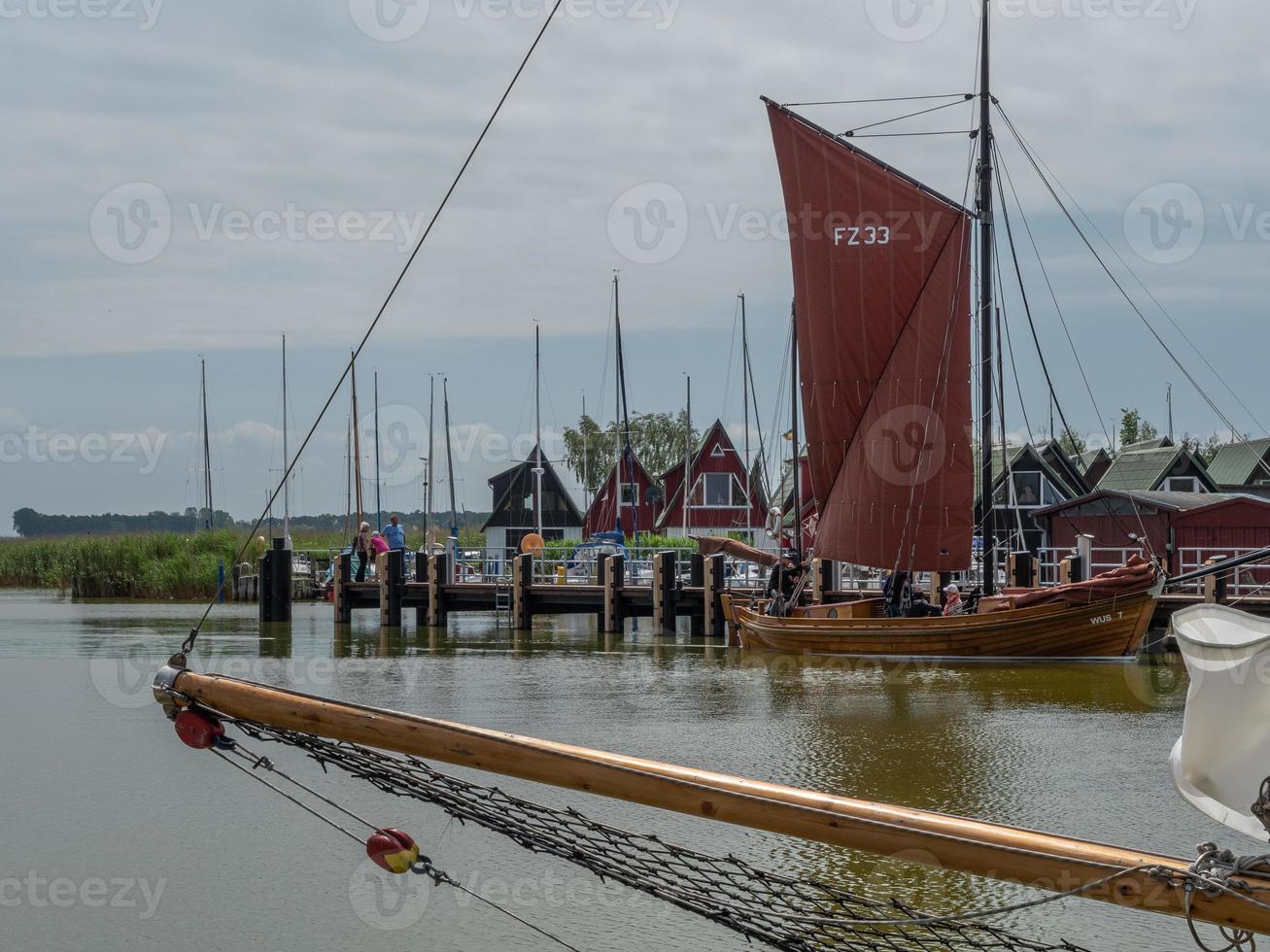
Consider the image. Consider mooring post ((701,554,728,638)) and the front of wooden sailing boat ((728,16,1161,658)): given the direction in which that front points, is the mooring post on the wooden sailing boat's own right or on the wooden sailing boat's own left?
on the wooden sailing boat's own left

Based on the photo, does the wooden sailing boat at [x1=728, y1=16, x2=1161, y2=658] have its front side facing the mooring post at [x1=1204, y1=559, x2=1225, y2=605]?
yes

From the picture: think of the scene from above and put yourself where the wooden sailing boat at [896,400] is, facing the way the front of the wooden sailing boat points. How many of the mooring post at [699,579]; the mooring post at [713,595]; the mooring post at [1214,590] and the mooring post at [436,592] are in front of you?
1

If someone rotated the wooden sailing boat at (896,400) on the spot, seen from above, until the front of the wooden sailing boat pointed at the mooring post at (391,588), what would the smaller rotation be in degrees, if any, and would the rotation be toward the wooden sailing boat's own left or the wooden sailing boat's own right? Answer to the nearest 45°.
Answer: approximately 135° to the wooden sailing boat's own left

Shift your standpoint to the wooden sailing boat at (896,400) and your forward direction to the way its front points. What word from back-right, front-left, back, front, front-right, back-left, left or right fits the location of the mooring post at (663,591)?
back-left

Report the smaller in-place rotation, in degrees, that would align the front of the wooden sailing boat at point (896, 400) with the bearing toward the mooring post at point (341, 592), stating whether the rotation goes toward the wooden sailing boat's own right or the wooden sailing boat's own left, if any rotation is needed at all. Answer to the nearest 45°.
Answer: approximately 135° to the wooden sailing boat's own left

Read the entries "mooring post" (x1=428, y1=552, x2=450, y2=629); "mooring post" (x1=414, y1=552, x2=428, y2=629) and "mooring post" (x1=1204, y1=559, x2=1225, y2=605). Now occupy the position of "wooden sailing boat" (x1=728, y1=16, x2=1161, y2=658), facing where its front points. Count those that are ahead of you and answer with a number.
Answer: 1

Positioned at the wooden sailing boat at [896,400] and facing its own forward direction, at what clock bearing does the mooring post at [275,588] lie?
The mooring post is roughly at 7 o'clock from the wooden sailing boat.

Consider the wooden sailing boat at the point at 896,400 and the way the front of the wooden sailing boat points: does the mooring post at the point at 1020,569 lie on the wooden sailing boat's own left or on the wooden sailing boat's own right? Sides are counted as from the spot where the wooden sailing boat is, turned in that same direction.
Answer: on the wooden sailing boat's own left

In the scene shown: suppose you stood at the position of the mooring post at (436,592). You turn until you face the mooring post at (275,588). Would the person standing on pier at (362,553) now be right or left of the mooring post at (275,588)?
right

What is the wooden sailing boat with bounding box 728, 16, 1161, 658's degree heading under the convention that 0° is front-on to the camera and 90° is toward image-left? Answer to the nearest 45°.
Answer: approximately 270°
